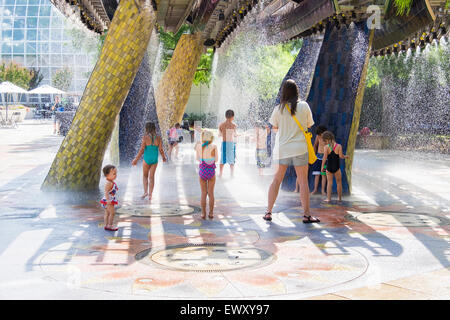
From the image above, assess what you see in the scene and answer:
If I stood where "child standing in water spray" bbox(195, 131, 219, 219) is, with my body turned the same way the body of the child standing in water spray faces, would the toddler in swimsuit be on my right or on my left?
on my left

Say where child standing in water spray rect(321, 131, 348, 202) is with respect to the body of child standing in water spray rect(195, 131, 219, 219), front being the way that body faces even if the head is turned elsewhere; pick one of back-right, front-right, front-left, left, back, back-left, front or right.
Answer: front-right

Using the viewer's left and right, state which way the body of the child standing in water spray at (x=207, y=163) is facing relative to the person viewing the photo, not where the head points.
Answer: facing away from the viewer

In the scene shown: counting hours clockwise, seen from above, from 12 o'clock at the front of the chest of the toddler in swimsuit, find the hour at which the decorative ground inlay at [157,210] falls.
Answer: The decorative ground inlay is roughly at 10 o'clock from the toddler in swimsuit.

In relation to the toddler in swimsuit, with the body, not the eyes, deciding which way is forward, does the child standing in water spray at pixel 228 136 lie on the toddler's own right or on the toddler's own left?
on the toddler's own left
